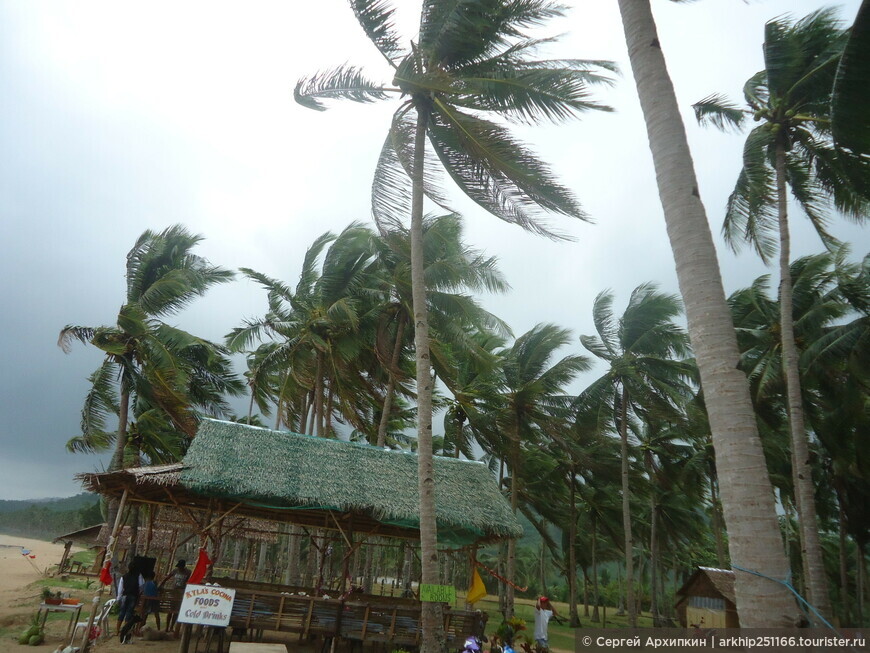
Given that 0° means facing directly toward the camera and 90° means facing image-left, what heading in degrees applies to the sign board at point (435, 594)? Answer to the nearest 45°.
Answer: approximately 0°

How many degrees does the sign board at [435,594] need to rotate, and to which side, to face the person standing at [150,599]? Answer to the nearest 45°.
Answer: approximately 135° to its right

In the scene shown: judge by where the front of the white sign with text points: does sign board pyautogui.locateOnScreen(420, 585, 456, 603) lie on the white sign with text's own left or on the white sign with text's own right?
on the white sign with text's own left

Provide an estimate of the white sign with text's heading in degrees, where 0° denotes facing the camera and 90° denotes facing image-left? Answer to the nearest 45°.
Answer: approximately 0°

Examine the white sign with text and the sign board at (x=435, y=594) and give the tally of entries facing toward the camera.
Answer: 2
